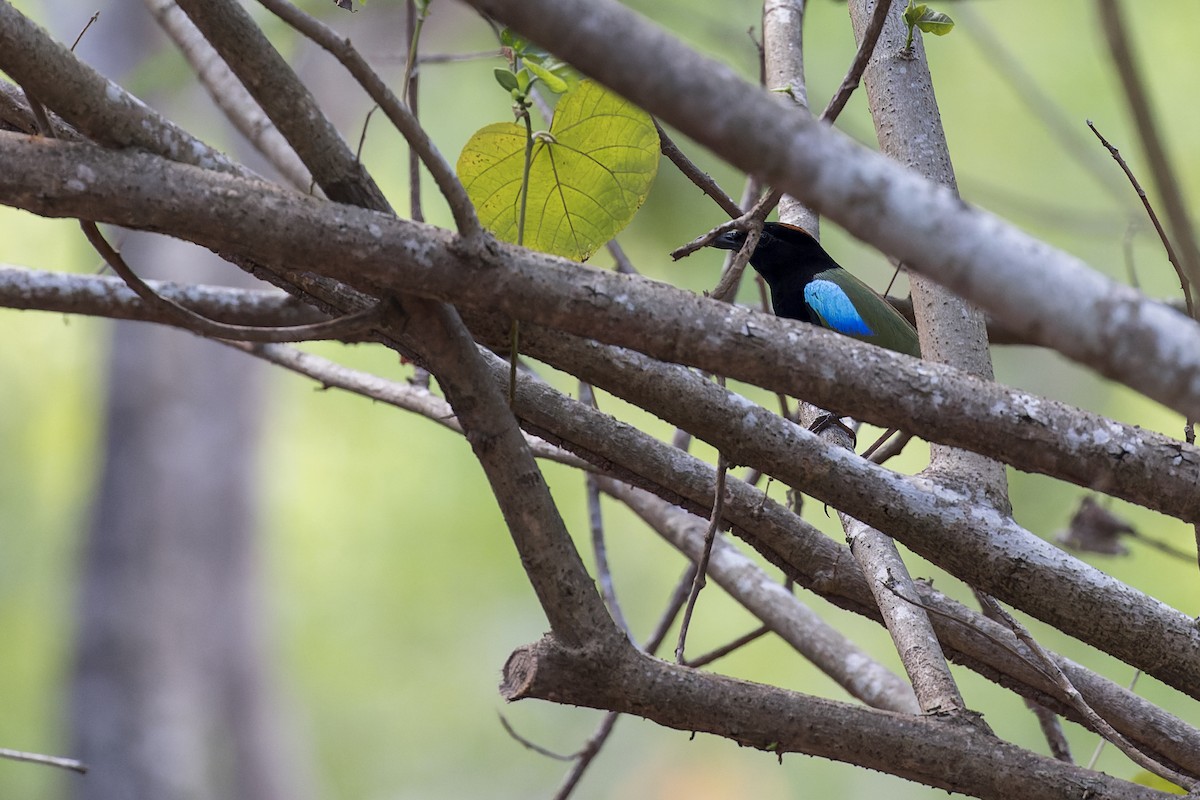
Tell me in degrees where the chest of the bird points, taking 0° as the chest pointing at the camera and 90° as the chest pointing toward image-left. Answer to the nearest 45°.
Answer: approximately 90°

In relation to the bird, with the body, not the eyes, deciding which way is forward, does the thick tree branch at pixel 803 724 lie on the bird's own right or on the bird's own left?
on the bird's own left
